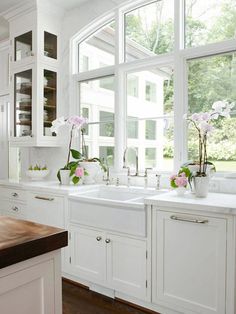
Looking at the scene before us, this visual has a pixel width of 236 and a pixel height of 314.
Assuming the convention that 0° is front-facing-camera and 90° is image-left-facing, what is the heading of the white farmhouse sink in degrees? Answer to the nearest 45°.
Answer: approximately 45°

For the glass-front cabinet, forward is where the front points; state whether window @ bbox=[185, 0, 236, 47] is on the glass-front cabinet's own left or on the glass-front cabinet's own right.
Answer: on the glass-front cabinet's own left

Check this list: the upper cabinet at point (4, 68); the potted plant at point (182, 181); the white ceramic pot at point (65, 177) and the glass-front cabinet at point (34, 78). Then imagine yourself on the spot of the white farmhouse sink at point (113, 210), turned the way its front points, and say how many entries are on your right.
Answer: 3

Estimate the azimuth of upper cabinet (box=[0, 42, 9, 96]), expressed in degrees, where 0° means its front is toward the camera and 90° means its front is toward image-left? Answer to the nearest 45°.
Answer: approximately 45°

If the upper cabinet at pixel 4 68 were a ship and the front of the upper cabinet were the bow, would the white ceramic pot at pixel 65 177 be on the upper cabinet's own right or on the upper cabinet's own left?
on the upper cabinet's own left

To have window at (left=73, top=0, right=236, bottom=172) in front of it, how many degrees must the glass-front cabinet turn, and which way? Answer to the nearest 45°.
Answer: approximately 90° to its left

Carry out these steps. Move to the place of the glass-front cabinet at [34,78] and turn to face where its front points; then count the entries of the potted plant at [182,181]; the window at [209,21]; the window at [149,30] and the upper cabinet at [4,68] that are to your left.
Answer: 3

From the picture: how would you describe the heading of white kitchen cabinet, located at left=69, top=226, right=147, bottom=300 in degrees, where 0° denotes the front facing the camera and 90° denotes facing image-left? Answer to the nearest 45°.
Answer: approximately 45°

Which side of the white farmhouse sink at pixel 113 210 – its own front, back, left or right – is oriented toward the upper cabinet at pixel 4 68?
right

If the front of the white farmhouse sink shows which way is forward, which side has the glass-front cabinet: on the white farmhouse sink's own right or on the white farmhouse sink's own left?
on the white farmhouse sink's own right

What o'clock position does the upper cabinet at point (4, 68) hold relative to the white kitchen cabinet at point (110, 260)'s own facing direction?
The upper cabinet is roughly at 3 o'clock from the white kitchen cabinet.

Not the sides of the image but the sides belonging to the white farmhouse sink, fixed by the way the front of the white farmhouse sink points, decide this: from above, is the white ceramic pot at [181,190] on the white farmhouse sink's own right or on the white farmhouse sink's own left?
on the white farmhouse sink's own left
